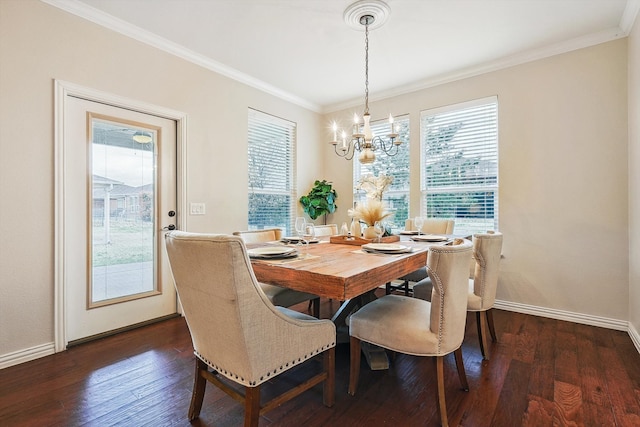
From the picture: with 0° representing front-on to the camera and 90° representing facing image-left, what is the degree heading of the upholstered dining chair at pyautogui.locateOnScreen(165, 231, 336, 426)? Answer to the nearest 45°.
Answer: approximately 225°

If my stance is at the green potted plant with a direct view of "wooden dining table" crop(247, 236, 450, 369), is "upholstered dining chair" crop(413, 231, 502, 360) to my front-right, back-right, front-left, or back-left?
front-left

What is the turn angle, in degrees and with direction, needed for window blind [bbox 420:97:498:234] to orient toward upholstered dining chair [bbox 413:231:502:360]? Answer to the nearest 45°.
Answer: approximately 45° to its left

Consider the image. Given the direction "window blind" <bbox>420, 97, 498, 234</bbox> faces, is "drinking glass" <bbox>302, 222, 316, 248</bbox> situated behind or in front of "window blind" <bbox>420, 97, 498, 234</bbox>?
in front

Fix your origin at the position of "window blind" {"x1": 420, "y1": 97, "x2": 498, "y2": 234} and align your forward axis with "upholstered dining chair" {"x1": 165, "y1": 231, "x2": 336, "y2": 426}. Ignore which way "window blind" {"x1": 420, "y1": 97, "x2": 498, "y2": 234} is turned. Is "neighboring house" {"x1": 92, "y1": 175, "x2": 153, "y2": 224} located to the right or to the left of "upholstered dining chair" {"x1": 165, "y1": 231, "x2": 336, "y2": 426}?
right

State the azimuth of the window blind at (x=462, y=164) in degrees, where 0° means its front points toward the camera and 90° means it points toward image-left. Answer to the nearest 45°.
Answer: approximately 45°

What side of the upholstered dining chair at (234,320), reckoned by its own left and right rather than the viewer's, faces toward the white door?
left

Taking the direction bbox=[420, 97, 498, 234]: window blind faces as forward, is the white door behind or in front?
in front

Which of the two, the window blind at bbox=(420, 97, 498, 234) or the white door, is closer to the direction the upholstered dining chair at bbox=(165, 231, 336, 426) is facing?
the window blind

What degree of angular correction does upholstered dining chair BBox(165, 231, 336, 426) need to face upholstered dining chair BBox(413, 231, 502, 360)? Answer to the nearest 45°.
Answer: approximately 45° to its right

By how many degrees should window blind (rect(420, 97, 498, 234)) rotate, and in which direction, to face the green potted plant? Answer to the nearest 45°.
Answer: approximately 45° to its right
